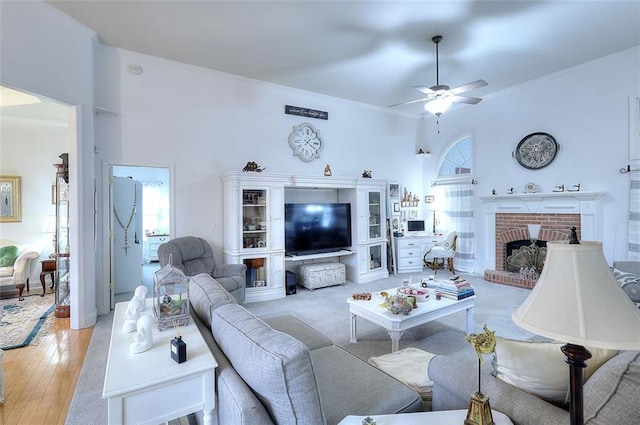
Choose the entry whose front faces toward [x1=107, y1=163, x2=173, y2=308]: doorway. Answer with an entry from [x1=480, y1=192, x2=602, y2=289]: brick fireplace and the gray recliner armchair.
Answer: the brick fireplace

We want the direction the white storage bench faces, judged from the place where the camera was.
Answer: facing the viewer and to the right of the viewer

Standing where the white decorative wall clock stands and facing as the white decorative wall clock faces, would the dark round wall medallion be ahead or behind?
ahead

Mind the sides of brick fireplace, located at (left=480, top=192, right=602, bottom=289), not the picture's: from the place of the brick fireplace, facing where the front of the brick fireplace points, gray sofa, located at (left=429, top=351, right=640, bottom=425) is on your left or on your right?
on your left

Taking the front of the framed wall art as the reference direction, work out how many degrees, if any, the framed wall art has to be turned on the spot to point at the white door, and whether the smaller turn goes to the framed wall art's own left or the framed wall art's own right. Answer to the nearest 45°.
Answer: approximately 45° to the framed wall art's own left

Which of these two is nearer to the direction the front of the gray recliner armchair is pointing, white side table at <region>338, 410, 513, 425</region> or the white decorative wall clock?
the white side table

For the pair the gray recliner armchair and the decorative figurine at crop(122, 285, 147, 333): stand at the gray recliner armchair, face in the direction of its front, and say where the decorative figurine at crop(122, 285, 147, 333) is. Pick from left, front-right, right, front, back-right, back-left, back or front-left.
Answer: front-right

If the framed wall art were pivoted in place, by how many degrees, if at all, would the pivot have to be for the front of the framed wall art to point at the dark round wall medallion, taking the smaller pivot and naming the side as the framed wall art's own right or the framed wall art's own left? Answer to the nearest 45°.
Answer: approximately 45° to the framed wall art's own left

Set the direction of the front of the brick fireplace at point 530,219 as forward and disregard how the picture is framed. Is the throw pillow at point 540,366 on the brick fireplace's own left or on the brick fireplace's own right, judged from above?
on the brick fireplace's own left

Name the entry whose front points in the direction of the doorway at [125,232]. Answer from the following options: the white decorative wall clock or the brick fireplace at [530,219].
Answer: the brick fireplace

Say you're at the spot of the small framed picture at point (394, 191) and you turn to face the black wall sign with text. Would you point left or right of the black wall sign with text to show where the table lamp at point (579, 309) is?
left

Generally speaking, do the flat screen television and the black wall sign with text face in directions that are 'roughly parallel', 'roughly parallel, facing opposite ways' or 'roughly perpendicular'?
roughly parallel

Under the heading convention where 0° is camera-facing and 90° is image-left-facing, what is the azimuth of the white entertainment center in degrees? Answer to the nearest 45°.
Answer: approximately 315°

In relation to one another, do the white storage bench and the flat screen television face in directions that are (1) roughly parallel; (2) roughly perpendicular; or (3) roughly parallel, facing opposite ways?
roughly parallel

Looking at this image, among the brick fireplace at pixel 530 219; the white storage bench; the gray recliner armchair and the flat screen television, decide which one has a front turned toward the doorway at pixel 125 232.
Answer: the brick fireplace

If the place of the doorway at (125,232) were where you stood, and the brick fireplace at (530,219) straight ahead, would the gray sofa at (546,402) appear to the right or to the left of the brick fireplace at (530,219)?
right
